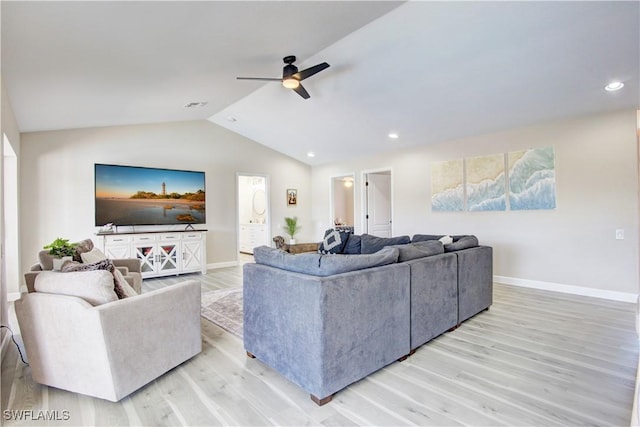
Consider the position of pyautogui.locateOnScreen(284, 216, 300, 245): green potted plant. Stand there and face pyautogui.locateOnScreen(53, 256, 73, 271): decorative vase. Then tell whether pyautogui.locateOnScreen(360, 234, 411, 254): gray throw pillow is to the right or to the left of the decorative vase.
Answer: left

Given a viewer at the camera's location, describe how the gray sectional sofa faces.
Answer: facing away from the viewer and to the left of the viewer

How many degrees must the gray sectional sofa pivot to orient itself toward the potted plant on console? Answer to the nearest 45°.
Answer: approximately 45° to its left

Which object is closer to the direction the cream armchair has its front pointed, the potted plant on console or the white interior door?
the white interior door

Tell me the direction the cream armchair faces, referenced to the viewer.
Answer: facing away from the viewer and to the right of the viewer

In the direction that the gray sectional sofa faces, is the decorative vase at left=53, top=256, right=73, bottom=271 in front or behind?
in front

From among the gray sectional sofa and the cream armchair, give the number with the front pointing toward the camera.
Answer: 0

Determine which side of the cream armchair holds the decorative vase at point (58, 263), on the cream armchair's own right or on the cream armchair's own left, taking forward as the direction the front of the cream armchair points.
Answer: on the cream armchair's own left

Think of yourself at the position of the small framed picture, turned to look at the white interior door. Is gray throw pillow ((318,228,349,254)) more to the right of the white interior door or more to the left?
right

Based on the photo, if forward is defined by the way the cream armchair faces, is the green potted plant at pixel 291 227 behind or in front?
in front
